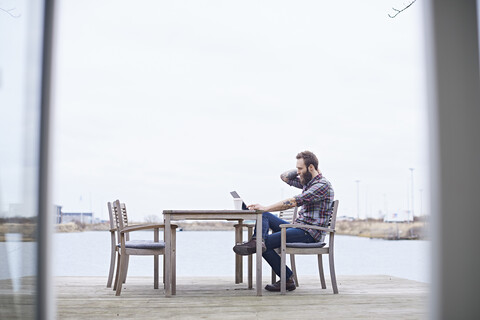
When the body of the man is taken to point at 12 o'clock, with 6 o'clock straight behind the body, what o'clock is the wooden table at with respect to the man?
The wooden table is roughly at 11 o'clock from the man.

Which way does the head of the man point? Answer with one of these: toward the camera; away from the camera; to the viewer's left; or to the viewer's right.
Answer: to the viewer's left

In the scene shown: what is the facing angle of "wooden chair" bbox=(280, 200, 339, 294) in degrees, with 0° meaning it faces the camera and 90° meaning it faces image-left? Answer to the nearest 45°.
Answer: approximately 90°

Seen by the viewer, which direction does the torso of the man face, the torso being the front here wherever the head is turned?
to the viewer's left

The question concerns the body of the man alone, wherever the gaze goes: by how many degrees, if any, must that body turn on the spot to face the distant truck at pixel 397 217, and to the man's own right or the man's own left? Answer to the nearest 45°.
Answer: approximately 90° to the man's own right

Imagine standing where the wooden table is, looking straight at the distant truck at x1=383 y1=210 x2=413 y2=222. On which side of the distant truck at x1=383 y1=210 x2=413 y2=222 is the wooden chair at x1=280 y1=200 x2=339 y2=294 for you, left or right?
right

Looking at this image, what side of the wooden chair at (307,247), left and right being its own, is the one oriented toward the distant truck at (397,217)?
right
